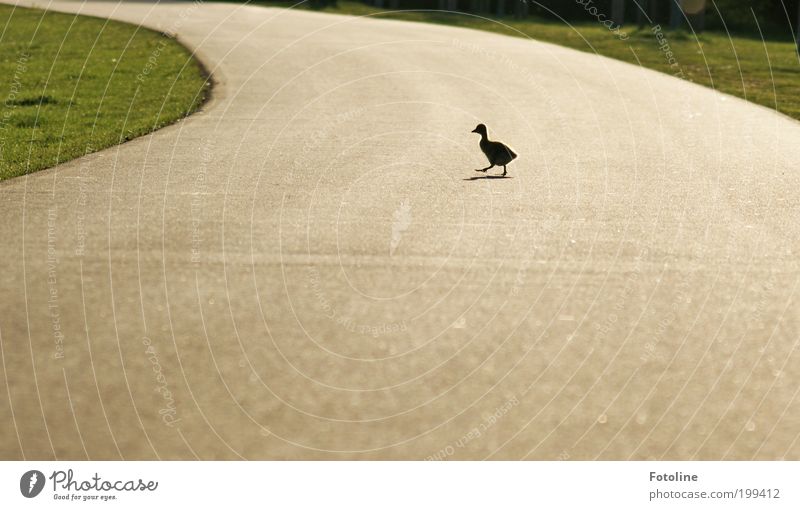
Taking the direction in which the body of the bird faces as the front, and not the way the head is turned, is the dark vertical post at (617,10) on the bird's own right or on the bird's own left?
on the bird's own right

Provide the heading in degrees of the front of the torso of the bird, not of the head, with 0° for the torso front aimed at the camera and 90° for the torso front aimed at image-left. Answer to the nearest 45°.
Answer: approximately 90°

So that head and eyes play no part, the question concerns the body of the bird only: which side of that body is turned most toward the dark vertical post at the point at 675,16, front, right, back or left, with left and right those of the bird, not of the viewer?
right
